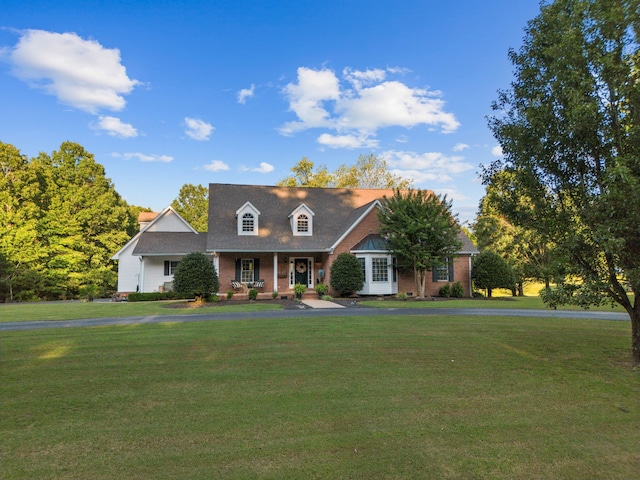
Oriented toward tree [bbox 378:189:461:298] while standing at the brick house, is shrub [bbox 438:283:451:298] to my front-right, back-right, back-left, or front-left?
front-left

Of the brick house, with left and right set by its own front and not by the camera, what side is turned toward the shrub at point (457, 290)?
left

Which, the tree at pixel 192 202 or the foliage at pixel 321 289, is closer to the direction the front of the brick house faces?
the foliage

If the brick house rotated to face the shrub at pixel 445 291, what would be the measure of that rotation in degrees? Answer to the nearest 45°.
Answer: approximately 90° to its left

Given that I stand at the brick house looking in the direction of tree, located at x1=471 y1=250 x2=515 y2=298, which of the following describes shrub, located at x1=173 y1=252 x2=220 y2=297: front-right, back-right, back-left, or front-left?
back-right

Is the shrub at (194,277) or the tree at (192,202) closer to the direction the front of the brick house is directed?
the shrub

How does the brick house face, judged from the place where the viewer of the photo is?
facing the viewer

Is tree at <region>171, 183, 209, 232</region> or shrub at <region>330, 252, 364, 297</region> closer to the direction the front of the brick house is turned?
the shrub

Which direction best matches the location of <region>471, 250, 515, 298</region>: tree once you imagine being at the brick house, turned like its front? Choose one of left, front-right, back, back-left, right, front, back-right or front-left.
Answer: left

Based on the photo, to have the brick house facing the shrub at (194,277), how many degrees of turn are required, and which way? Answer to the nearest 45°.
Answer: approximately 45° to its right

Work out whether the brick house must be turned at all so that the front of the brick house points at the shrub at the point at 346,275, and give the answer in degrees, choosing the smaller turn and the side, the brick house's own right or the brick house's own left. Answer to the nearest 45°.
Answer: approximately 45° to the brick house's own left

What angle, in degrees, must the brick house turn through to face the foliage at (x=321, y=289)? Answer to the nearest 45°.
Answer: approximately 45° to its left

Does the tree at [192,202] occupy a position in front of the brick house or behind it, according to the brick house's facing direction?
behind

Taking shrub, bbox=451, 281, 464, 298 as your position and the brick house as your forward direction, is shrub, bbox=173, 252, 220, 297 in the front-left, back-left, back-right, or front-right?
front-left

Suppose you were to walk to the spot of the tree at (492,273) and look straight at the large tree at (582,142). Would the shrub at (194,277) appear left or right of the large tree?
right

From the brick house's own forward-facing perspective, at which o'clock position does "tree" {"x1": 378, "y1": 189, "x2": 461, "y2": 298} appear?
The tree is roughly at 10 o'clock from the brick house.
